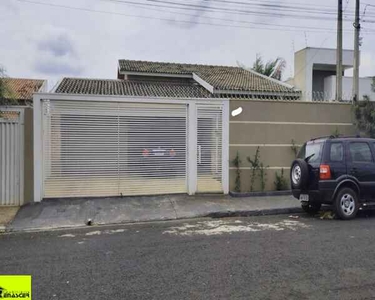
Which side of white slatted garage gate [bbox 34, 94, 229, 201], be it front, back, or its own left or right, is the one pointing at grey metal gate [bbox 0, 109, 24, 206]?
right

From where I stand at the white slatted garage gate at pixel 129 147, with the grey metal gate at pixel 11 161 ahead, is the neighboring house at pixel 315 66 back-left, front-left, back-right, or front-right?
back-right

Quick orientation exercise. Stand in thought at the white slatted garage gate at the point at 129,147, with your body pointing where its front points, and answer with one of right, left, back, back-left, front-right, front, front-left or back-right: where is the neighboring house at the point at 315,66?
back-left

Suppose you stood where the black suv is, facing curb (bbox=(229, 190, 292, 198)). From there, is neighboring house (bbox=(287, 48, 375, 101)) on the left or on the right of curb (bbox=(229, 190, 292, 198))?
right

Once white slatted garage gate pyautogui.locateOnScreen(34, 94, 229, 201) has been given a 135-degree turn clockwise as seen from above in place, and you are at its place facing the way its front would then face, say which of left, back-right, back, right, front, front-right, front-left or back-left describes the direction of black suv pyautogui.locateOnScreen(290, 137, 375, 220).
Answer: back

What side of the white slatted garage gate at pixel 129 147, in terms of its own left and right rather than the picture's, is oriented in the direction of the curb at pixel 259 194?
left

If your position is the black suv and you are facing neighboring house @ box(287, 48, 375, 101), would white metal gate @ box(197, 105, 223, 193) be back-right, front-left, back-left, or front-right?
front-left

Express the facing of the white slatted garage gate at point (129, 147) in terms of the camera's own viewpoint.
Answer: facing the viewer
